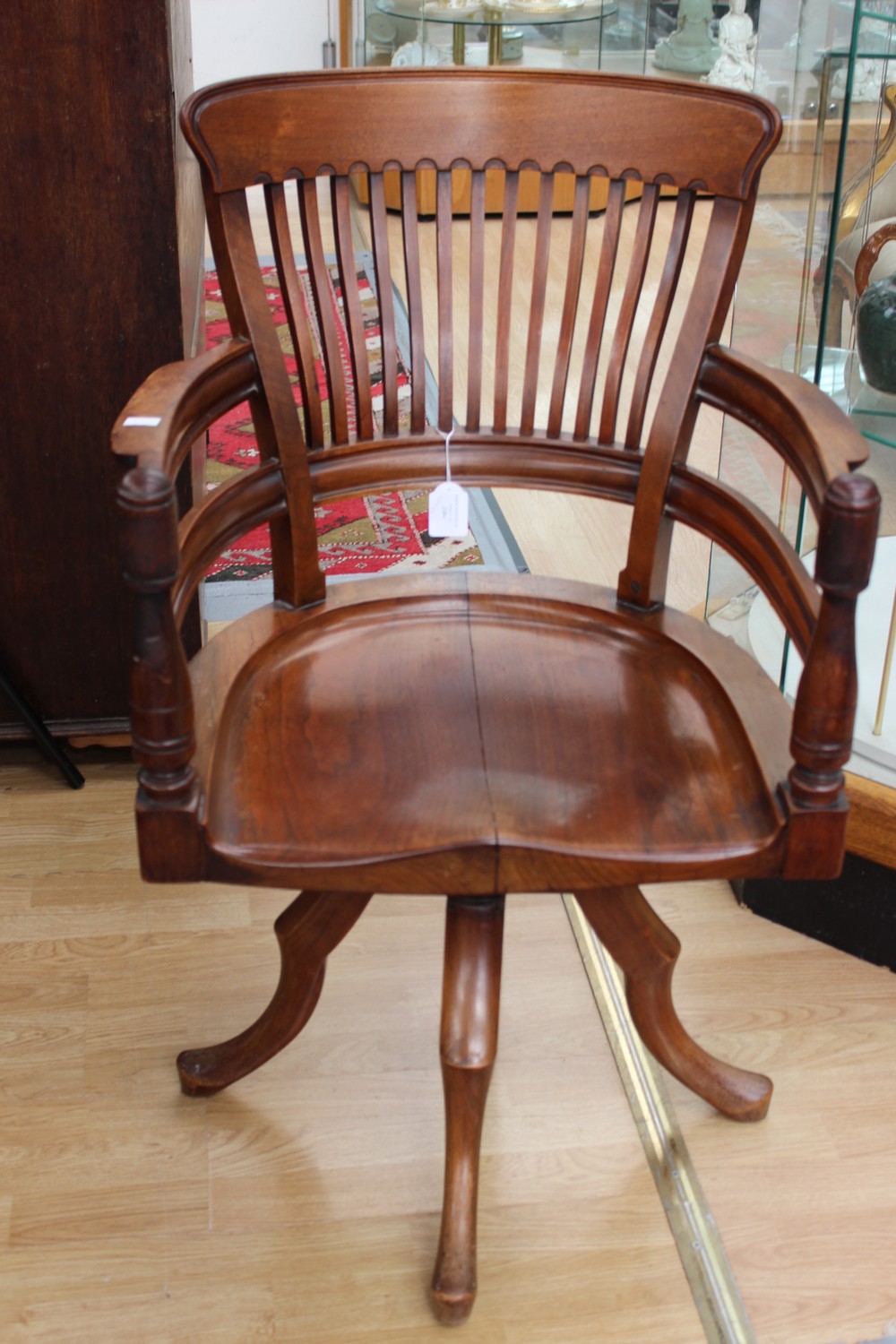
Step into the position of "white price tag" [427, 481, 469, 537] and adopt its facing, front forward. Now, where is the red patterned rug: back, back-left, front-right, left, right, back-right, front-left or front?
back

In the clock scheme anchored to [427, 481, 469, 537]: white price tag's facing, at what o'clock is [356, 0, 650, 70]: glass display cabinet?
The glass display cabinet is roughly at 6 o'clock from the white price tag.

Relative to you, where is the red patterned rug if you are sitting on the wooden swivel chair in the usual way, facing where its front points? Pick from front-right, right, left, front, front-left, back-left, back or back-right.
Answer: back

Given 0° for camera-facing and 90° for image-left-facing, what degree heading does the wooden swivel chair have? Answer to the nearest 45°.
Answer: approximately 0°

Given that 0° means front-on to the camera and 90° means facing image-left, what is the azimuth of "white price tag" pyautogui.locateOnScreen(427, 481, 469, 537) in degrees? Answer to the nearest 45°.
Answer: approximately 0°

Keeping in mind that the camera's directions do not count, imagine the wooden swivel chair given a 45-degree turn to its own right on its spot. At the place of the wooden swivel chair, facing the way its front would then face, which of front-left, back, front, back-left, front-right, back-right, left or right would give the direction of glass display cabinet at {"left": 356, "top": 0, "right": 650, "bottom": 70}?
back-right
